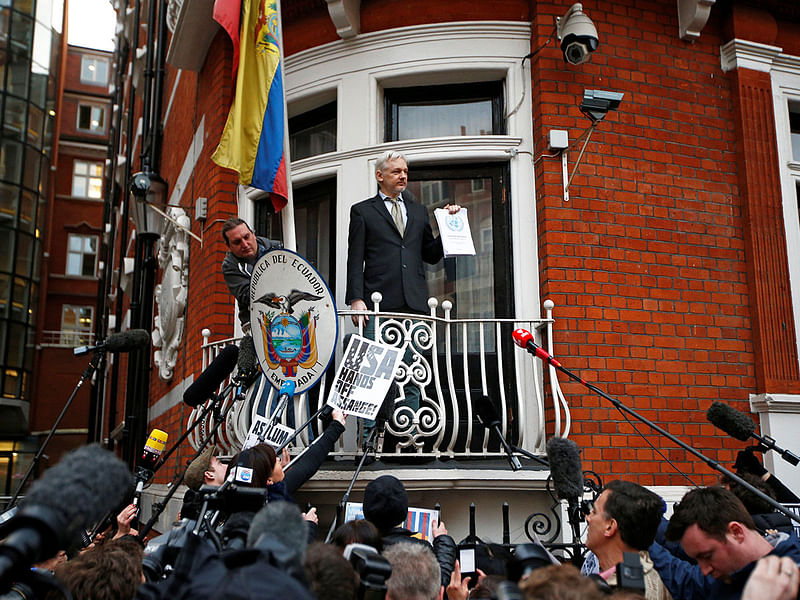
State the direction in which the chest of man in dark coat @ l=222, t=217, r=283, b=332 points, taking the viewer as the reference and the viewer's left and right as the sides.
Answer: facing the viewer and to the right of the viewer

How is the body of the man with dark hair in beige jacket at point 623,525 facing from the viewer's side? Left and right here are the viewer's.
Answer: facing away from the viewer and to the left of the viewer

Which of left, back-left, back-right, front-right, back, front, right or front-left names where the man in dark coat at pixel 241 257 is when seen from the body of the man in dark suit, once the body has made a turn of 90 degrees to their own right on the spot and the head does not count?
front-right

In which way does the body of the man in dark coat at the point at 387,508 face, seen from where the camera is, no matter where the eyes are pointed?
away from the camera

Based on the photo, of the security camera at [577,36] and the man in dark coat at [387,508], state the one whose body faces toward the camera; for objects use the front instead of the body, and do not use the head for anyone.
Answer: the security camera

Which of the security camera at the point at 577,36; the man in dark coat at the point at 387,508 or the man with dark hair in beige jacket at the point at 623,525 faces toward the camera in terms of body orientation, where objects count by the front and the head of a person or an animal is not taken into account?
the security camera

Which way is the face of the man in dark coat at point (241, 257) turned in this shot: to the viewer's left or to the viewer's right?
to the viewer's right

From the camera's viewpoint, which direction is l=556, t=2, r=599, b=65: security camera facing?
toward the camera

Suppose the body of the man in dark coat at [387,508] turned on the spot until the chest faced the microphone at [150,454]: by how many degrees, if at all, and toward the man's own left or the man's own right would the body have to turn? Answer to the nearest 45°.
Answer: approximately 90° to the man's own left

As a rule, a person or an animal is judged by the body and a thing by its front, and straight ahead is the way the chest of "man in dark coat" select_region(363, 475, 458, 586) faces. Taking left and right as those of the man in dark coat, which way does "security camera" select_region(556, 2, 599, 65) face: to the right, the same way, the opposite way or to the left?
the opposite way

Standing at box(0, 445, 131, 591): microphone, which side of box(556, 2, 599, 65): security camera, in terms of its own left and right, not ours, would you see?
front
